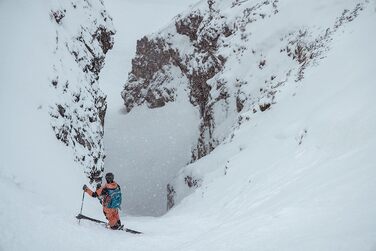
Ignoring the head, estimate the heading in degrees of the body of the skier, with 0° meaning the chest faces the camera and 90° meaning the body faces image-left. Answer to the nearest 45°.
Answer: approximately 135°
